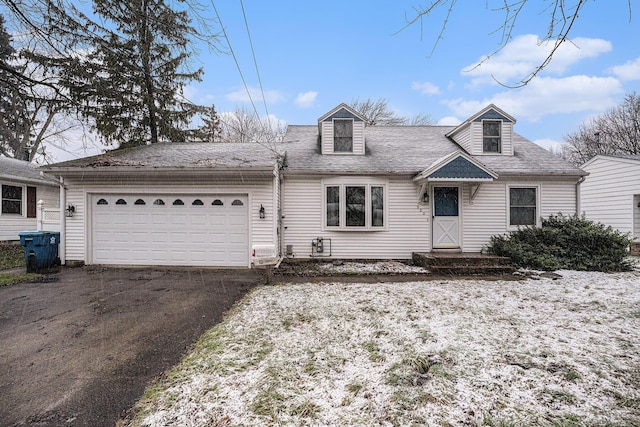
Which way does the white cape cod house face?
toward the camera

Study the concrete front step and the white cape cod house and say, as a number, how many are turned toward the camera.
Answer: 2

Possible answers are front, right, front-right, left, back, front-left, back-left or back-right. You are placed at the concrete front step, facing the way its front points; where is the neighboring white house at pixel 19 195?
right

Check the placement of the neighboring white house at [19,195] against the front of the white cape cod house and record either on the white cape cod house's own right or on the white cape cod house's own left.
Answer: on the white cape cod house's own right

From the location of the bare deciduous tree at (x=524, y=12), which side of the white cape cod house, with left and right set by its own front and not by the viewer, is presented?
front

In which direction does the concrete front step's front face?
toward the camera
